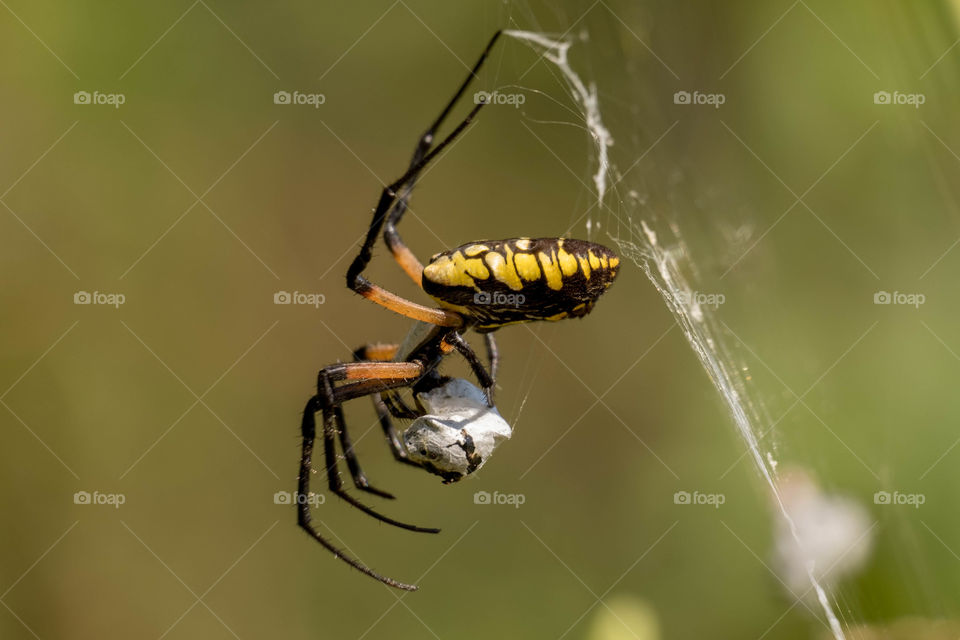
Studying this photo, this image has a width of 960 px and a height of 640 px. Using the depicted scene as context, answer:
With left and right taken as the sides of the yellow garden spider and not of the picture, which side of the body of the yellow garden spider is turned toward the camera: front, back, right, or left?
left
